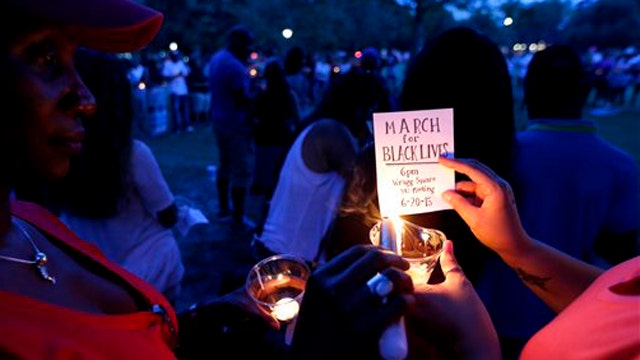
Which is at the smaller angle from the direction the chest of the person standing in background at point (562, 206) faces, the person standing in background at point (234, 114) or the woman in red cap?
the person standing in background

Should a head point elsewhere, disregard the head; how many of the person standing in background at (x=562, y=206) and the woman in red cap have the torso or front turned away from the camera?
1

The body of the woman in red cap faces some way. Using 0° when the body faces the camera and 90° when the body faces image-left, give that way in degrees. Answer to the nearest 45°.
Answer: approximately 315°

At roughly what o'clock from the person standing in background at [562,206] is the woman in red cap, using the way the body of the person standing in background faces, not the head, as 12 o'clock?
The woman in red cap is roughly at 7 o'clock from the person standing in background.

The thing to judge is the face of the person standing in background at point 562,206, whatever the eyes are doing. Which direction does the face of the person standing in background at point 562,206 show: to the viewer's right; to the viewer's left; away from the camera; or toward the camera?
away from the camera

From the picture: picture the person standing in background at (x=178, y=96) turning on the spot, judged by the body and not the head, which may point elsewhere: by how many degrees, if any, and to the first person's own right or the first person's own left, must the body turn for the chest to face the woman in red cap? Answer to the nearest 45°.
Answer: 0° — they already face them

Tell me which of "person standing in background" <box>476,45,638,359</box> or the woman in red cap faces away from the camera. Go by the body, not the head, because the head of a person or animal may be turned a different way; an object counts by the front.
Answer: the person standing in background

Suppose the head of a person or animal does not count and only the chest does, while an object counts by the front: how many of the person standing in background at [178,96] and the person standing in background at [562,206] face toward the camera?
1

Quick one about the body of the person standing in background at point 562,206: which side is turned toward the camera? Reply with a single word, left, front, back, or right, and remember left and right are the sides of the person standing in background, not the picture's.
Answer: back
